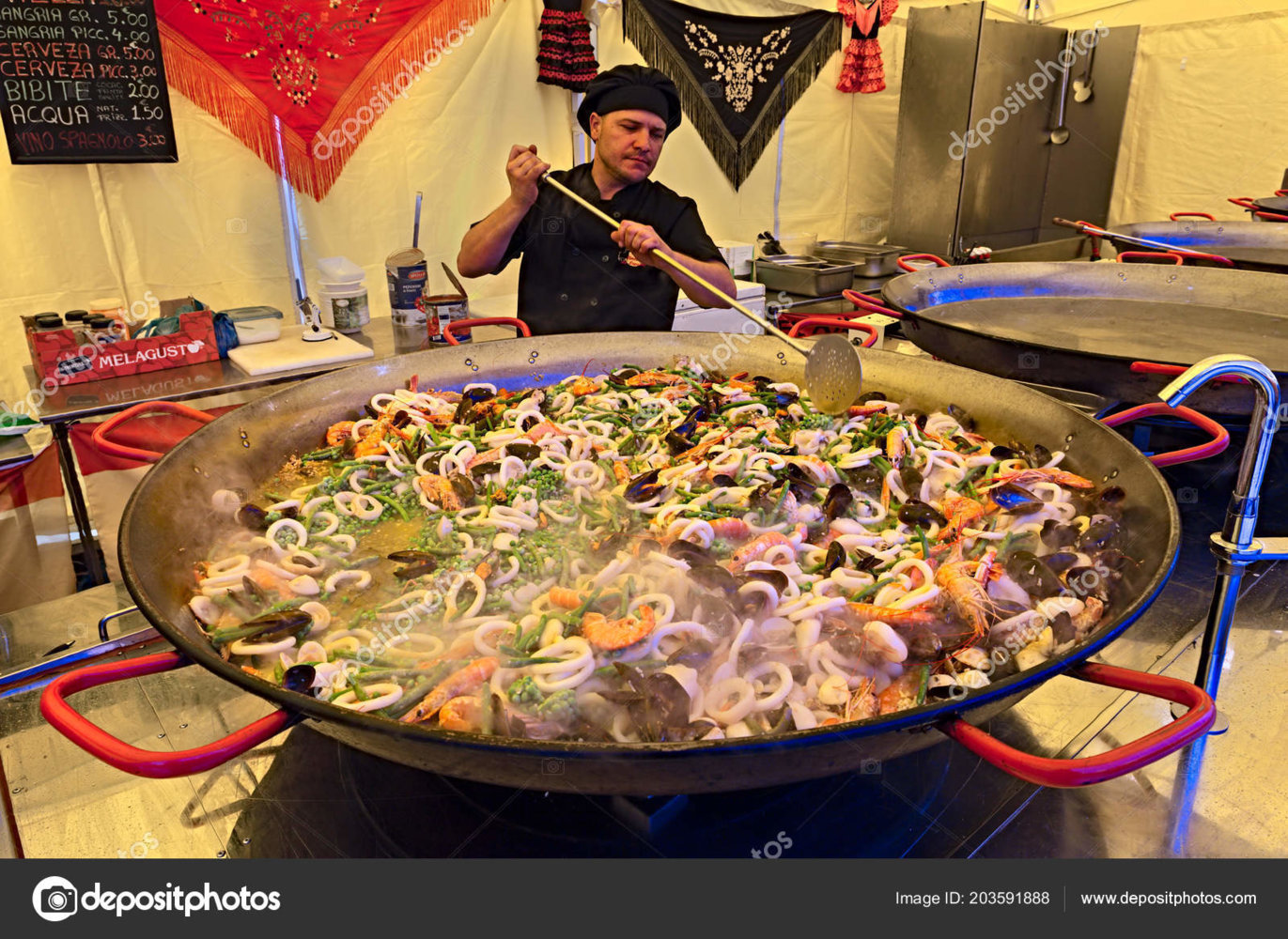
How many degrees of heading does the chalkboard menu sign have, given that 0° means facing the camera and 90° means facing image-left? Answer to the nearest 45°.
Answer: approximately 0°

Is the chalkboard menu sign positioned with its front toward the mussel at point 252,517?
yes

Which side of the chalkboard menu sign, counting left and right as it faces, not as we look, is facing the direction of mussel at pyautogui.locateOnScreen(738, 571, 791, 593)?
front

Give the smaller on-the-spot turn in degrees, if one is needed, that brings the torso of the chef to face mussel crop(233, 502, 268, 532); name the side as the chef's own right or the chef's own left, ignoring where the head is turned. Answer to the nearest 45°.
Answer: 0° — they already face it

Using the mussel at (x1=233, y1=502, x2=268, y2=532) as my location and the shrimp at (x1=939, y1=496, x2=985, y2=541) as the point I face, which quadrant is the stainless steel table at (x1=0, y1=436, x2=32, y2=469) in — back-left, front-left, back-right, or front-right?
back-left

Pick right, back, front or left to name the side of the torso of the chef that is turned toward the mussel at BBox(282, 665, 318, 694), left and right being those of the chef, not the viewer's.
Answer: front

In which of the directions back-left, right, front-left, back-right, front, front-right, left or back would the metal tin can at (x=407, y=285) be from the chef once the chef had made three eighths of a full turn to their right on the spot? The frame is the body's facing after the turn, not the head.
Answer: front

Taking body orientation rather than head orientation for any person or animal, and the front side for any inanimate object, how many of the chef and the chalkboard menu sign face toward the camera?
2

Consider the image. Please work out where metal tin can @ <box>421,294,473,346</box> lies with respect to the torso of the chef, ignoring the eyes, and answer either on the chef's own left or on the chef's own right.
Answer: on the chef's own right

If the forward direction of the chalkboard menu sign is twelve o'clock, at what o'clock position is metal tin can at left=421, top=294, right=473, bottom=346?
The metal tin can is roughly at 10 o'clock from the chalkboard menu sign.

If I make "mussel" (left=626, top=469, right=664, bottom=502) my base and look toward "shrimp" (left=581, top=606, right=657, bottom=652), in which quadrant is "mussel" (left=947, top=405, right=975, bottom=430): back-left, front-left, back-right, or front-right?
back-left

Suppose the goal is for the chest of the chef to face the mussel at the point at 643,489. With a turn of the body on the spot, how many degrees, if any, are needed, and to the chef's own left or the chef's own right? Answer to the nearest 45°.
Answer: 0° — they already face it

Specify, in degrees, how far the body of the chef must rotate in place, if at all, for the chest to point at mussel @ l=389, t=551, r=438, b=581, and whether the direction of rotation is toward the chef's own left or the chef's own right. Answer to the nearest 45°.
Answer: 0° — they already face it

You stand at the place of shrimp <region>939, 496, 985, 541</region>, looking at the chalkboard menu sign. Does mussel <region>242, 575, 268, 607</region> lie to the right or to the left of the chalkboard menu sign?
left
